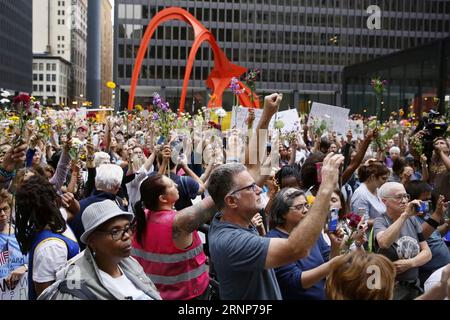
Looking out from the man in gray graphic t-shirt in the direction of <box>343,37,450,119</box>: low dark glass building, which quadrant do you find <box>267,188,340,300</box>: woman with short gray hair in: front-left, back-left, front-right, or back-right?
back-left

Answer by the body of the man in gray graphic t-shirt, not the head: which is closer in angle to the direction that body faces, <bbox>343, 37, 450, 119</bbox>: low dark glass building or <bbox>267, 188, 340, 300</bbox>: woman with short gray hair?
the woman with short gray hair

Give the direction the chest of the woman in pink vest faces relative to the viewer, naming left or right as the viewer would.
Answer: facing away from the viewer and to the right of the viewer

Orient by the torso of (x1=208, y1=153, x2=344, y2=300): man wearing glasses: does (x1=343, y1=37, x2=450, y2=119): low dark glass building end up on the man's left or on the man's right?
on the man's left

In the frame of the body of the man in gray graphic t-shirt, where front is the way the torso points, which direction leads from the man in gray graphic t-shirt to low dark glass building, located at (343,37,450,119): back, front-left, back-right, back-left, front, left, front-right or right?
back-left

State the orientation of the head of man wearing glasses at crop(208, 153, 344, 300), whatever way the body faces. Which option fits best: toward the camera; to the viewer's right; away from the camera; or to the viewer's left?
to the viewer's right

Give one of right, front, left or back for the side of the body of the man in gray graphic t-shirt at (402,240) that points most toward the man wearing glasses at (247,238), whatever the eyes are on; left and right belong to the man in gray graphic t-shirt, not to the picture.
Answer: right
